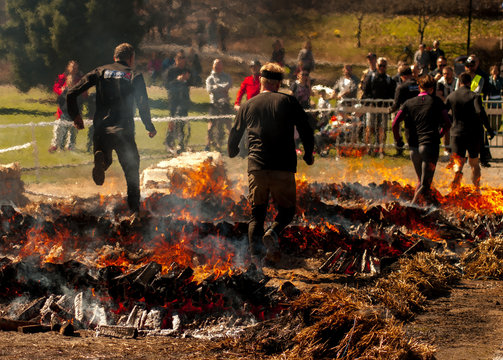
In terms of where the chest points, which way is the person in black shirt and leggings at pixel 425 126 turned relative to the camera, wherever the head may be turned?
away from the camera

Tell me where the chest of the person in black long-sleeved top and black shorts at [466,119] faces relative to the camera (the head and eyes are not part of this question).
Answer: away from the camera

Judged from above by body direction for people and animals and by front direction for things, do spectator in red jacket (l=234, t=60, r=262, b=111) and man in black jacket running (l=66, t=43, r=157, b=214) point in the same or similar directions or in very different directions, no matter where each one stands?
very different directions

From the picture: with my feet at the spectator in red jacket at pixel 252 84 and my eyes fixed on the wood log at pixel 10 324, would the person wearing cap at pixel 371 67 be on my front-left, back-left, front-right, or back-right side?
back-left

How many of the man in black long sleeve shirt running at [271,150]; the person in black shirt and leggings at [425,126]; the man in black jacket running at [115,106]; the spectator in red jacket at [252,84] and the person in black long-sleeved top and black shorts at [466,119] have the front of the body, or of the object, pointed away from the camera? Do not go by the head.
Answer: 4

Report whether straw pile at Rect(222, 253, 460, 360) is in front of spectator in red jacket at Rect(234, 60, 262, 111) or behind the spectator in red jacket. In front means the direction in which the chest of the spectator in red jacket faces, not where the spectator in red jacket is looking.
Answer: in front

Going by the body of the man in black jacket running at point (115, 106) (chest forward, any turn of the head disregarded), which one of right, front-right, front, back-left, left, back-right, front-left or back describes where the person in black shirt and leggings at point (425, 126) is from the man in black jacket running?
right

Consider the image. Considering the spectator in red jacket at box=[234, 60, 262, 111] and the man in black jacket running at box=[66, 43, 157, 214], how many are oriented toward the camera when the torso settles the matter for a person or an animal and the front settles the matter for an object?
1

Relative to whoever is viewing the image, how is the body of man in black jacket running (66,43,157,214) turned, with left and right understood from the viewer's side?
facing away from the viewer

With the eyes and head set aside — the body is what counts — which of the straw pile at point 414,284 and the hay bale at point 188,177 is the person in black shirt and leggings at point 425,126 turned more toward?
the hay bale

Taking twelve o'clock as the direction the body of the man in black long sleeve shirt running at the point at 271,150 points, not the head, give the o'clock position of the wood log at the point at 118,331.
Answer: The wood log is roughly at 7 o'clock from the man in black long sleeve shirt running.

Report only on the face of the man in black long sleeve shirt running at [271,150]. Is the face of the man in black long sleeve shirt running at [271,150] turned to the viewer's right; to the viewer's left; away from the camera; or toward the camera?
away from the camera
